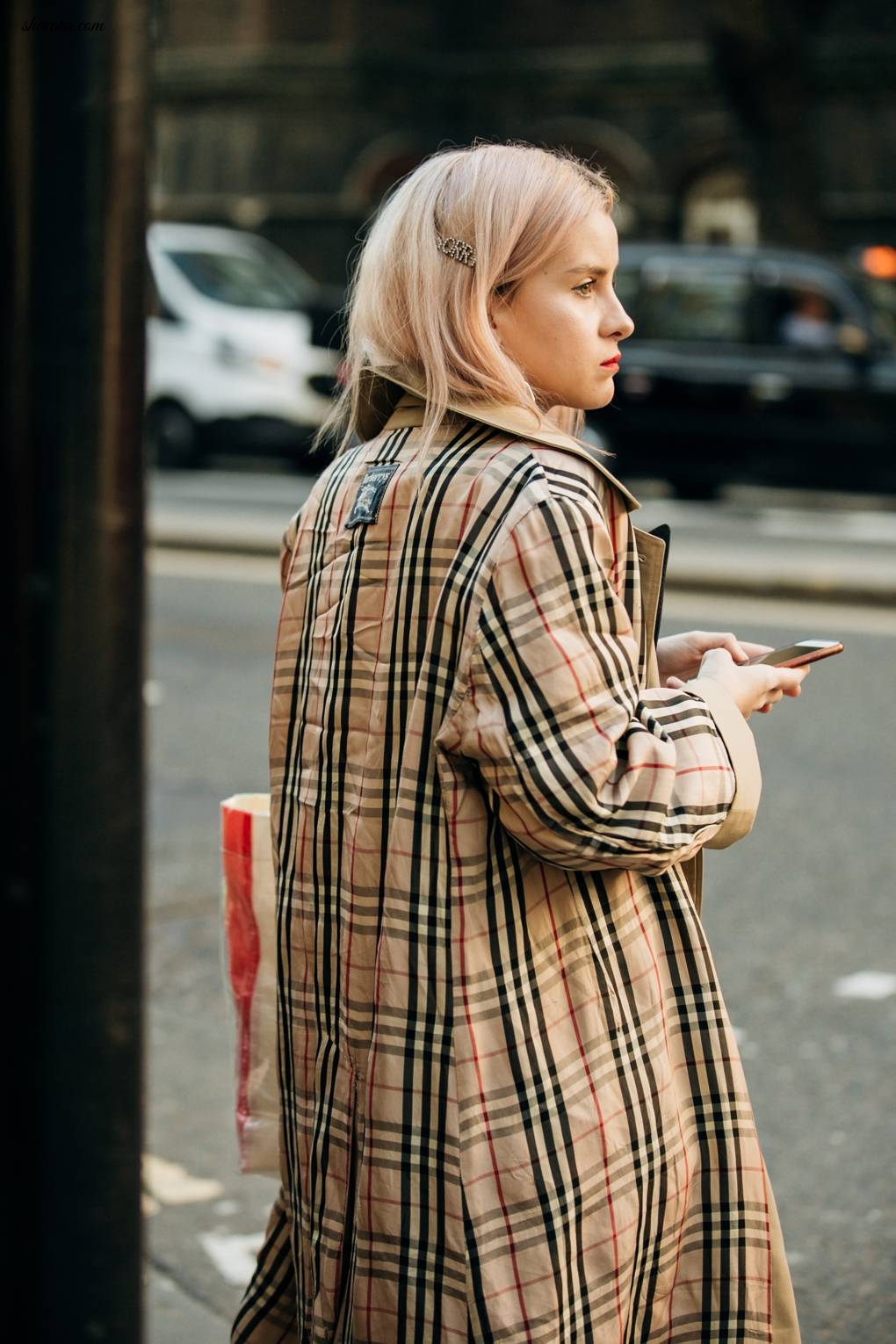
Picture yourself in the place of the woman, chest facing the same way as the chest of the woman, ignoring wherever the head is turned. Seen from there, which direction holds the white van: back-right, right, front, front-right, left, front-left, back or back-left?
front-left

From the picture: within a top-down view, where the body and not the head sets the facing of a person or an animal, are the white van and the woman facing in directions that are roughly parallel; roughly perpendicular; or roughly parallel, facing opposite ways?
roughly perpendicular

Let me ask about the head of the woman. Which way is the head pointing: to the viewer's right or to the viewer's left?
to the viewer's right

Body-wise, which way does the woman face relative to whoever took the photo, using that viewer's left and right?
facing away from the viewer and to the right of the viewer

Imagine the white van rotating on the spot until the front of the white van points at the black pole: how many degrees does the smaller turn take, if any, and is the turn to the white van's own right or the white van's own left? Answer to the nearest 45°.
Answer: approximately 45° to the white van's own right

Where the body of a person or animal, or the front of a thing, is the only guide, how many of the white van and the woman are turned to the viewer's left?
0

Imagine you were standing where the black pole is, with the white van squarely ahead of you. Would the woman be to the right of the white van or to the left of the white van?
right

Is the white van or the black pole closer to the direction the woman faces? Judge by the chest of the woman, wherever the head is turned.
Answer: the white van

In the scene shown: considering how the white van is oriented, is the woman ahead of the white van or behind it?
ahead

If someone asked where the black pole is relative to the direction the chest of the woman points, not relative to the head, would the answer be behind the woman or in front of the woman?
behind
